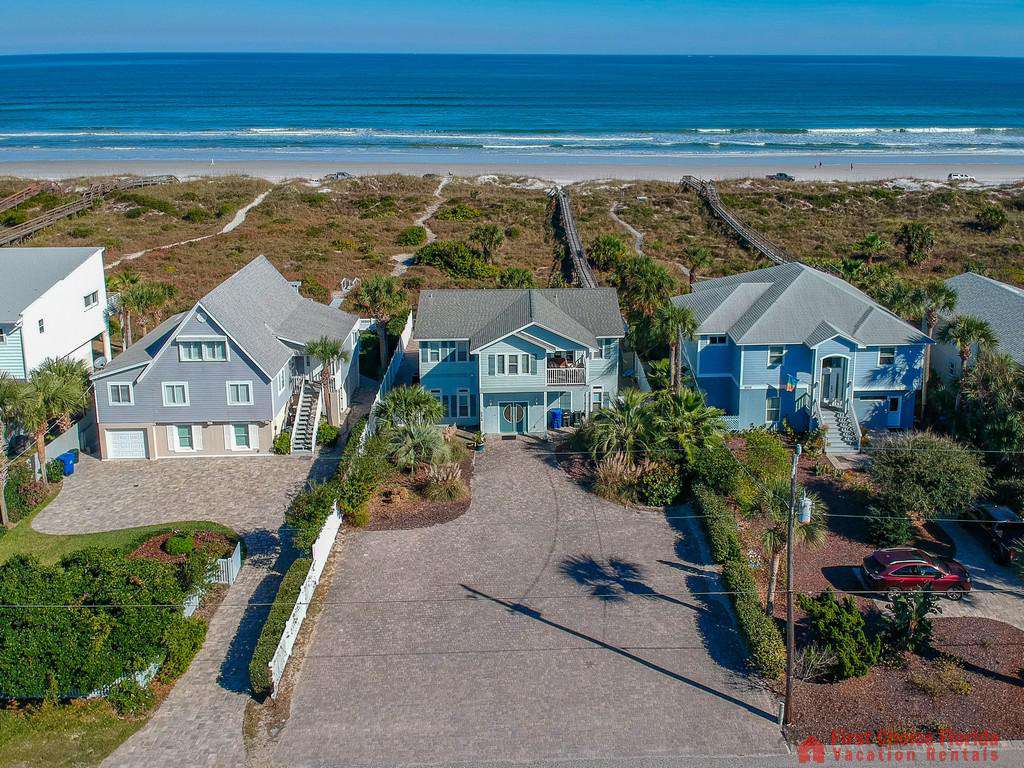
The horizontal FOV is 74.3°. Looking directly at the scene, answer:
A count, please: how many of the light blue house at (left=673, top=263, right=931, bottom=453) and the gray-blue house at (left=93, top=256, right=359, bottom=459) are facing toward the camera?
2

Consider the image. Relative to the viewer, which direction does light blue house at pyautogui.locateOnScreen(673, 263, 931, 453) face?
toward the camera

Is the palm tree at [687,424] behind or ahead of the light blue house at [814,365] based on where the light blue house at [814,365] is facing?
ahead

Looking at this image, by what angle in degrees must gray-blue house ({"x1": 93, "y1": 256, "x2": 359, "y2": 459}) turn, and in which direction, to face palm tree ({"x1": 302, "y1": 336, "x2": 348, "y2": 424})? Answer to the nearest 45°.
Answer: approximately 90° to its left

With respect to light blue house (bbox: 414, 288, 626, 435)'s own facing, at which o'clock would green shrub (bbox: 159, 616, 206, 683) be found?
The green shrub is roughly at 1 o'clock from the light blue house.

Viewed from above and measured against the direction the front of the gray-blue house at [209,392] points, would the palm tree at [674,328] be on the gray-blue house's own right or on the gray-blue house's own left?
on the gray-blue house's own left

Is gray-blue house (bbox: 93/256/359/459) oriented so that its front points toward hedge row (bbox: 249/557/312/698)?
yes

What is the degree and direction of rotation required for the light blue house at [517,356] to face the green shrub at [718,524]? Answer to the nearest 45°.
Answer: approximately 45° to its left

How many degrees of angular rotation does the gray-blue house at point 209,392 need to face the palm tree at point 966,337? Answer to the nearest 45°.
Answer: approximately 90° to its left

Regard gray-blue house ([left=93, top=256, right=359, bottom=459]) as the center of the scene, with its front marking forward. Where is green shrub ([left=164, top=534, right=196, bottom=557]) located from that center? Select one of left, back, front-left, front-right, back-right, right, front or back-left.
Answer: front

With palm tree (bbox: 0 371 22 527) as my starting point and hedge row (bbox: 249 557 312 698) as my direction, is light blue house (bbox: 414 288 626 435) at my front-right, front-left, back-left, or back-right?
front-left

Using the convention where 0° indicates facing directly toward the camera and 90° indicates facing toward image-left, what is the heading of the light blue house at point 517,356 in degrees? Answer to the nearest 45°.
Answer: approximately 0°
